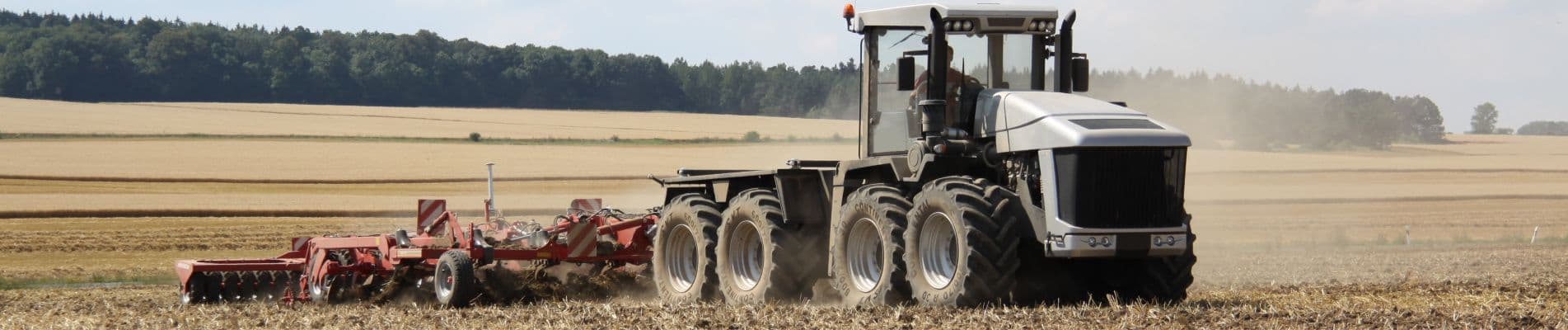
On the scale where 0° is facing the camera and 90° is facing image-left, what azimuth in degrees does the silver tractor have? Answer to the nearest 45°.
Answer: approximately 315°

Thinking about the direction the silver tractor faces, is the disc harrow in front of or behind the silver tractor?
behind
